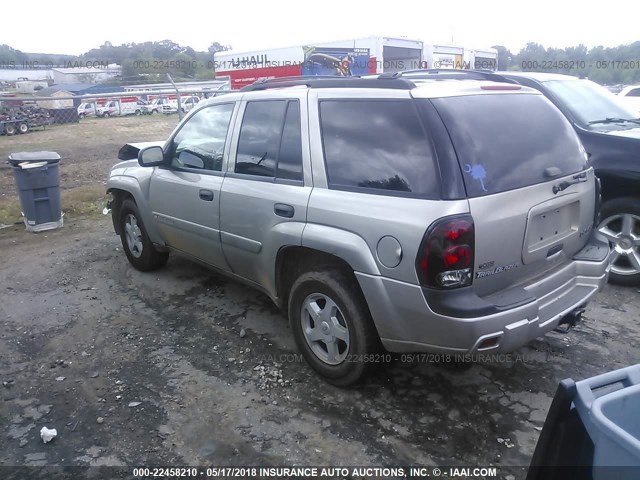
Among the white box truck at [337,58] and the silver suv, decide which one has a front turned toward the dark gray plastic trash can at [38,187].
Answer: the silver suv

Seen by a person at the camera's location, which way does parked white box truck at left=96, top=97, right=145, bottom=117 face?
facing the viewer and to the left of the viewer

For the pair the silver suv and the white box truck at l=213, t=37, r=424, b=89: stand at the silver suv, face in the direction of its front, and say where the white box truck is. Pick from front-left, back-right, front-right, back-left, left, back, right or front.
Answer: front-right

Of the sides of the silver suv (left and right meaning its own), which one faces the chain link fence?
front

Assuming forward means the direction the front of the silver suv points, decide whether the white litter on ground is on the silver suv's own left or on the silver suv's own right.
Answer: on the silver suv's own left

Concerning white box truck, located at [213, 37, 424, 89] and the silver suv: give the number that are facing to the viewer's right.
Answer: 0

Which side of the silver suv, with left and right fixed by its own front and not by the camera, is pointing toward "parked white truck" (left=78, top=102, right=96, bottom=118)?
front

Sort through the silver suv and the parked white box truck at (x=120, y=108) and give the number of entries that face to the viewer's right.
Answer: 0

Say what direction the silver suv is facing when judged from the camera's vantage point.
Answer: facing away from the viewer and to the left of the viewer

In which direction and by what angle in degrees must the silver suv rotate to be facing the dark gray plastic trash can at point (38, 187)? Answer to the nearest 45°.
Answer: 0° — it already faces it

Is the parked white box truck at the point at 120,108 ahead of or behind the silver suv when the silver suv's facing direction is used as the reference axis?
ahead

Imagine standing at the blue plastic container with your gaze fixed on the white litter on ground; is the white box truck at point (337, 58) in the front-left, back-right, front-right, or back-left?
front-right
